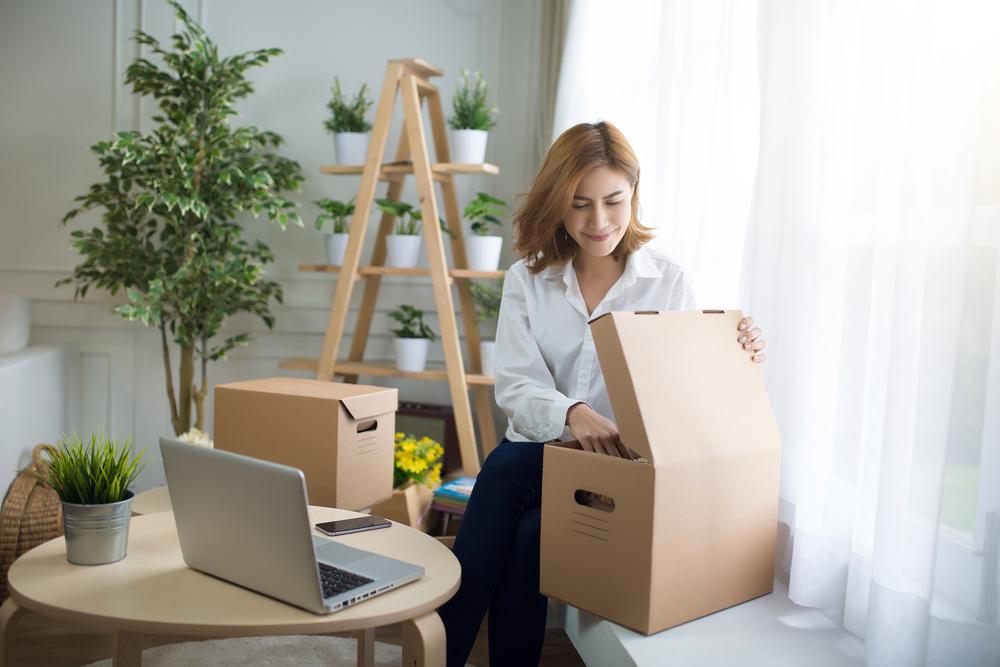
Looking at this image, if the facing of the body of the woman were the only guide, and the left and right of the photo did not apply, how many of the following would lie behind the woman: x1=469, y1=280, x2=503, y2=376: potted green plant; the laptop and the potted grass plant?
1

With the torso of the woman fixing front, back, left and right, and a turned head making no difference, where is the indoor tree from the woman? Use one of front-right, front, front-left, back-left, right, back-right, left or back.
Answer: back-right

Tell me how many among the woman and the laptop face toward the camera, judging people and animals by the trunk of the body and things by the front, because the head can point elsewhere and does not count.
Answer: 1

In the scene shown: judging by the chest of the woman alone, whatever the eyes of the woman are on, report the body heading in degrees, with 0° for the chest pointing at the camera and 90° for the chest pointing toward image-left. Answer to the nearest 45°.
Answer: approximately 0°

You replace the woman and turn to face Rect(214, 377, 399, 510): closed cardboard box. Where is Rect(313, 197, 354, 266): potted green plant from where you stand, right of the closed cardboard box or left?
right

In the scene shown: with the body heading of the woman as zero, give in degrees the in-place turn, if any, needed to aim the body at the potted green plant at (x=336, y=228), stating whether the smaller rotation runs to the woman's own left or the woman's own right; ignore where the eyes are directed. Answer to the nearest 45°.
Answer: approximately 135° to the woman's own right
